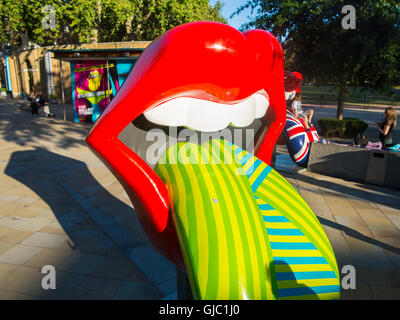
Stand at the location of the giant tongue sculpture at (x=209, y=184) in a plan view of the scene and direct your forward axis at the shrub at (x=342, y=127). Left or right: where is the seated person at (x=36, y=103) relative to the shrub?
left

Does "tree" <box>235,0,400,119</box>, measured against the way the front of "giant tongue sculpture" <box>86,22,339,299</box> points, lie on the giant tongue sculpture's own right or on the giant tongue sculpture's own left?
on the giant tongue sculpture's own left

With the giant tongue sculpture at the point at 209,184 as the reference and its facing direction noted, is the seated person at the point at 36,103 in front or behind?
behind

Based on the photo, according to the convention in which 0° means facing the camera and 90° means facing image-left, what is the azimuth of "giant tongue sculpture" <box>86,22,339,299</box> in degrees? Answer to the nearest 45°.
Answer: approximately 315°
